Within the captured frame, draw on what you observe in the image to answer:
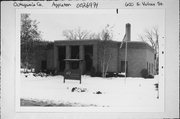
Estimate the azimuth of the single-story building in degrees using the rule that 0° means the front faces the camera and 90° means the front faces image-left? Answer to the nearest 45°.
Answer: approximately 0°

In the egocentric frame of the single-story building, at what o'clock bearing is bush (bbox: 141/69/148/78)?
The bush is roughly at 9 o'clock from the single-story building.

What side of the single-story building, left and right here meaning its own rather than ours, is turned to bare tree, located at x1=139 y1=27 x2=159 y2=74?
left
